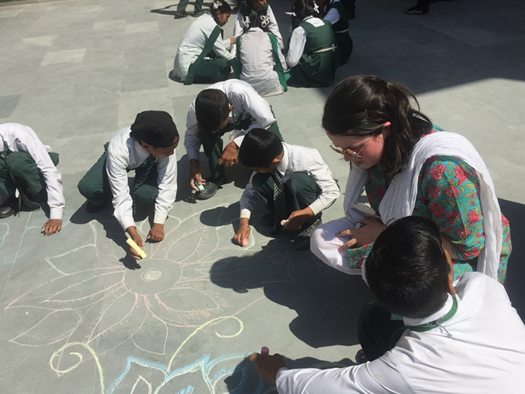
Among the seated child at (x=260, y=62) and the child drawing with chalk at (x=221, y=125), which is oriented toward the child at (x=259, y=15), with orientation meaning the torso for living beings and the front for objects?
the seated child

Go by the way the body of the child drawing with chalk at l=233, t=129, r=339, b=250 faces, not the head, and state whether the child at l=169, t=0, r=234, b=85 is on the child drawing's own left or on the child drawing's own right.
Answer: on the child drawing's own right

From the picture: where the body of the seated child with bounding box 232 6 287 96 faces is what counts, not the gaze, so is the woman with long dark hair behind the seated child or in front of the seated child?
behind

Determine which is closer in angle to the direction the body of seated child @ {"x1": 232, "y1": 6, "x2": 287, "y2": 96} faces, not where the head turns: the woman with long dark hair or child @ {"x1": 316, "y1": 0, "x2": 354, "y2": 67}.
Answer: the child

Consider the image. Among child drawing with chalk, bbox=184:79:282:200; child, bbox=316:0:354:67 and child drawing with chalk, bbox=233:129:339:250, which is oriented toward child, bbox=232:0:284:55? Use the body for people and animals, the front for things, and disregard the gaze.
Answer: child, bbox=316:0:354:67

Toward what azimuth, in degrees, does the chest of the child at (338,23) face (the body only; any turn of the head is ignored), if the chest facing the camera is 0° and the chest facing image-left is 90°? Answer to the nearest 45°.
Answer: approximately 90°

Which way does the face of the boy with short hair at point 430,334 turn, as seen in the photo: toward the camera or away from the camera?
away from the camera

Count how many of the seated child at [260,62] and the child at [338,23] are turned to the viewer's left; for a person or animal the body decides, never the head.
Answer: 1
